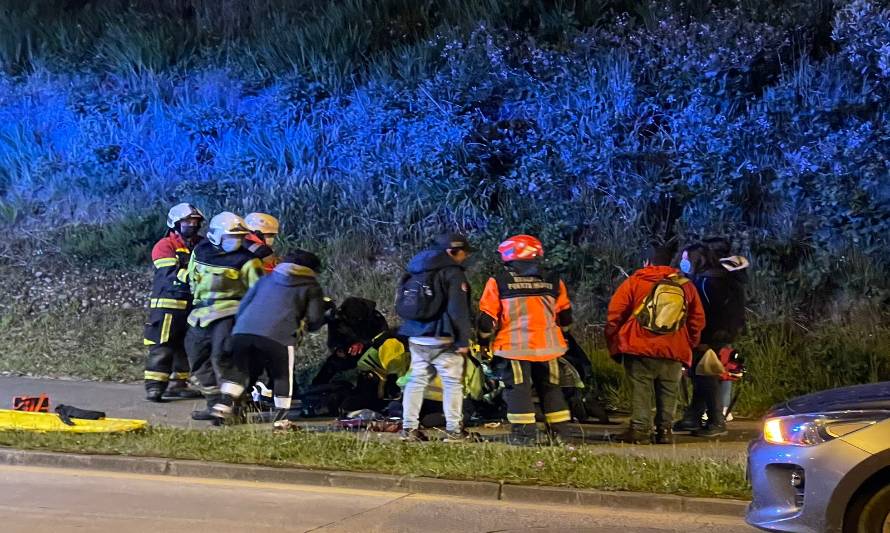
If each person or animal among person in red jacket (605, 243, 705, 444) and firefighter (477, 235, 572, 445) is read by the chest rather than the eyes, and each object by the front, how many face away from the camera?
2

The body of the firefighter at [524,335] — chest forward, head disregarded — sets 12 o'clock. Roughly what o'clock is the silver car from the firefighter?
The silver car is roughly at 5 o'clock from the firefighter.

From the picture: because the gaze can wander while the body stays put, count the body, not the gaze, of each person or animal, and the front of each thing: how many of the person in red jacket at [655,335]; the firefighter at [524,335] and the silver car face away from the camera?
2

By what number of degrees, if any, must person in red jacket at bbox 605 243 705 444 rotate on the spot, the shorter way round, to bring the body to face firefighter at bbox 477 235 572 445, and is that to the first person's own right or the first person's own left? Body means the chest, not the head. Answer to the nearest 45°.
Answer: approximately 135° to the first person's own left

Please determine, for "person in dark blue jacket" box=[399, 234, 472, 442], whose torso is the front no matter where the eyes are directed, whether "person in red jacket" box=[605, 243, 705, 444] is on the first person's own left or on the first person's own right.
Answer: on the first person's own right

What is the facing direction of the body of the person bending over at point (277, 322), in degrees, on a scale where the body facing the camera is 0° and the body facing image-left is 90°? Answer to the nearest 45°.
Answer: approximately 225°

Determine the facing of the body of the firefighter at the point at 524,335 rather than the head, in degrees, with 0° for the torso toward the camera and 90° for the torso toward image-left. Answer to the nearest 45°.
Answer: approximately 180°

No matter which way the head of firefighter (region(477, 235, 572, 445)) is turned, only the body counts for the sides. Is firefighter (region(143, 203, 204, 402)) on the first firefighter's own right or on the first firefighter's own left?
on the first firefighter's own left

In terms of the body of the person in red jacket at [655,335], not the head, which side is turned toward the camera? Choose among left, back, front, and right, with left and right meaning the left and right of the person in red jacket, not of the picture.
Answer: back

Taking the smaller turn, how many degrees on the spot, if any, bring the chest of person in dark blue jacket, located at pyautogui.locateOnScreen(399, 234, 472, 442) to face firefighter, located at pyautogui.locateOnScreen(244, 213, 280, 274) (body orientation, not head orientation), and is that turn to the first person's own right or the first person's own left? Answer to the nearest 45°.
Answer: approximately 90° to the first person's own left

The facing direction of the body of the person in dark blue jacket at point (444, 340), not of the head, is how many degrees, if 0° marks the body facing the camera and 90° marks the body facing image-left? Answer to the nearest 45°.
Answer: approximately 225°

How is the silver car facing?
to the viewer's left

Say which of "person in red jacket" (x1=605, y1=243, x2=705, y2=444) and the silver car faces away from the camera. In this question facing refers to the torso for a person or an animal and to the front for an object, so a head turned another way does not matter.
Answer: the person in red jacket

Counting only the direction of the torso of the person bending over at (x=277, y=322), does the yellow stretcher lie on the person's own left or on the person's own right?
on the person's own left

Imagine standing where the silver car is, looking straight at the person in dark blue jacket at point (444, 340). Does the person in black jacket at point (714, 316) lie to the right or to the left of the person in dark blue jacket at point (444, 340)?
right

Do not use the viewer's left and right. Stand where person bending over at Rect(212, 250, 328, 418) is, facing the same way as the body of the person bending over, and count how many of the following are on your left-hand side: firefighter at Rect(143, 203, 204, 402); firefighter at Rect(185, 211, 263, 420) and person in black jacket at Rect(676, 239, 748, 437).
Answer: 2
